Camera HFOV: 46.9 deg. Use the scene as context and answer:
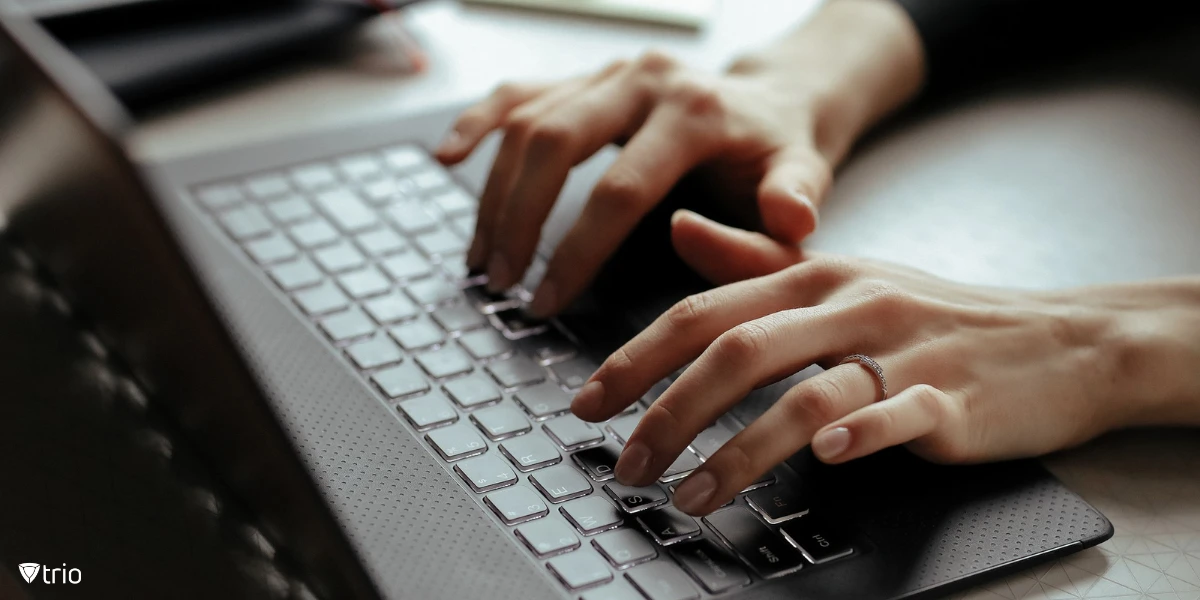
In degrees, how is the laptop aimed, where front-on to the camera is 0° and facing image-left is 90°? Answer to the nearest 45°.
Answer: approximately 270°
